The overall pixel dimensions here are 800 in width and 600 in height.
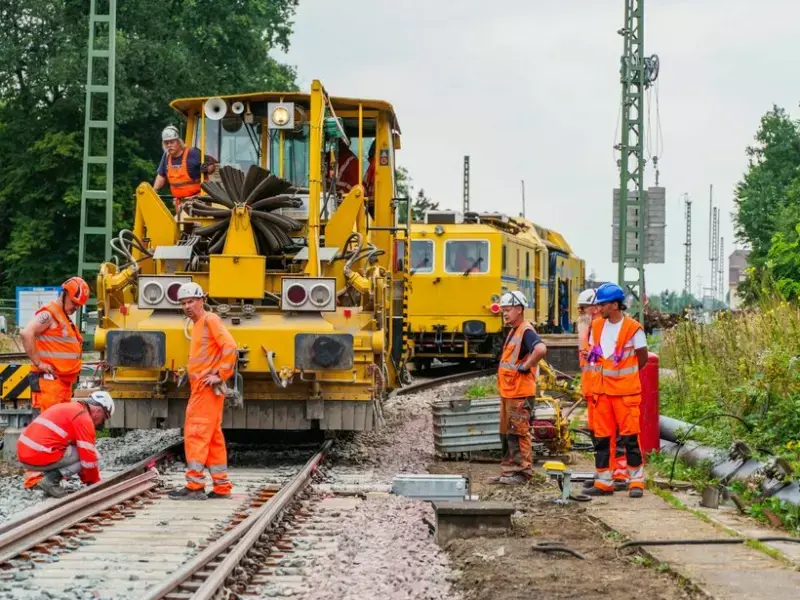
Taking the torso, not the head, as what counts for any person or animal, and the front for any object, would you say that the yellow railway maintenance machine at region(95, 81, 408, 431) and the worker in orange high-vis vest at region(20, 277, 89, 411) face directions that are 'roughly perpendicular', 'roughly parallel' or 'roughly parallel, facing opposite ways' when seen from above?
roughly perpendicular

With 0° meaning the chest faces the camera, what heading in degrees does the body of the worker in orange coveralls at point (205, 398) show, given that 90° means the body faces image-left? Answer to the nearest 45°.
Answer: approximately 90°

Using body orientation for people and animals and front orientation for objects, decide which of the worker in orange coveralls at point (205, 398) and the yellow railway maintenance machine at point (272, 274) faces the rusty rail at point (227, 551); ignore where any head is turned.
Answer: the yellow railway maintenance machine

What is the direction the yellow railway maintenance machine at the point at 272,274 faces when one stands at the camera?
facing the viewer

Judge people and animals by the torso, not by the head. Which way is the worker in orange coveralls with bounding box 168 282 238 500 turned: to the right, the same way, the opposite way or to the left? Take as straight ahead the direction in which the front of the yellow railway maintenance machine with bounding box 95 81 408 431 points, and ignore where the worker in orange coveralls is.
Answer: to the right

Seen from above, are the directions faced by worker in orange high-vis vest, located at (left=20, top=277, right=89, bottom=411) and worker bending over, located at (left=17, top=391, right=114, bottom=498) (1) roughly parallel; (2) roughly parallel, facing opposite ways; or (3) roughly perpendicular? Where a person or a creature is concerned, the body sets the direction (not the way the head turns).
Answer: roughly parallel

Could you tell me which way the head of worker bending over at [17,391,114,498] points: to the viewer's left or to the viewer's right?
to the viewer's right

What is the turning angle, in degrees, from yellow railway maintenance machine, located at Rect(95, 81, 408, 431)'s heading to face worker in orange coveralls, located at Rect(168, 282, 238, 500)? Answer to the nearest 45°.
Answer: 0° — it already faces them

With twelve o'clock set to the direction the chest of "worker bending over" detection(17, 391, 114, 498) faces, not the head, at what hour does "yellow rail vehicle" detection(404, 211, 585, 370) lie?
The yellow rail vehicle is roughly at 10 o'clock from the worker bending over.

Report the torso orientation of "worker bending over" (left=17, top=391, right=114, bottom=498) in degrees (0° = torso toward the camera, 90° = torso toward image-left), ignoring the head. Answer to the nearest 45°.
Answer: approximately 270°

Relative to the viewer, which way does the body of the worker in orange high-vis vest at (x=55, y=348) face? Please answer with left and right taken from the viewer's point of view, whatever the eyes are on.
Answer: facing to the right of the viewer

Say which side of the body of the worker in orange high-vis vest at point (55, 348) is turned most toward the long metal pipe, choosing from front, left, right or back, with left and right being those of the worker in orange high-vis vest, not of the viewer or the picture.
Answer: front

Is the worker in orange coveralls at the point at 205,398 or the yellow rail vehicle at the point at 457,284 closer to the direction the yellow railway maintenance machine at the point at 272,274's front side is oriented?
the worker in orange coveralls

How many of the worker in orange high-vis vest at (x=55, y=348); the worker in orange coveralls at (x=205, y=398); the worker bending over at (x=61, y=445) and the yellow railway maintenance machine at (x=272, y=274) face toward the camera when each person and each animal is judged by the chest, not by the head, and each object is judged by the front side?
1
